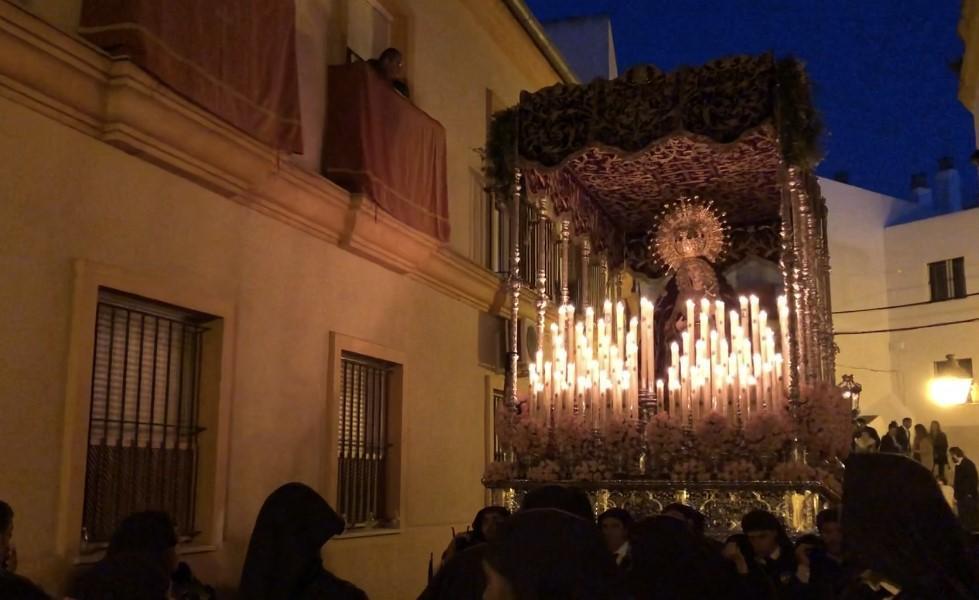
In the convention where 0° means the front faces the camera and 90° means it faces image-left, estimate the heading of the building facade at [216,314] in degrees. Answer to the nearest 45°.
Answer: approximately 315°

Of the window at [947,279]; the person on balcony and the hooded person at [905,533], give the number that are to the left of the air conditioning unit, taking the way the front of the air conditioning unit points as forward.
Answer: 1

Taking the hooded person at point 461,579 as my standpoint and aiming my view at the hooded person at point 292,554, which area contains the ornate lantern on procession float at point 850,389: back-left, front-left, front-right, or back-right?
back-right

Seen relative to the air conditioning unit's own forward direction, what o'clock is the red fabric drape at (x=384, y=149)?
The red fabric drape is roughly at 2 o'clock from the air conditioning unit.

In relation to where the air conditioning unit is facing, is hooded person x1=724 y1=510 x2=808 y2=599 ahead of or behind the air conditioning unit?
ahead

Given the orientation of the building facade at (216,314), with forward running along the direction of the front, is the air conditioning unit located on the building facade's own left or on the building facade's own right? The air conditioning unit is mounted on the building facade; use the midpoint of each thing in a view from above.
on the building facade's own left

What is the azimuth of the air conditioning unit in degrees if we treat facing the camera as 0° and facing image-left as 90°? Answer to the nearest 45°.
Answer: approximately 315°

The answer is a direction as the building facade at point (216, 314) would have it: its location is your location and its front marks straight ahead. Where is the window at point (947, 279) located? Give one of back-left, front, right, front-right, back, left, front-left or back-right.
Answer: left

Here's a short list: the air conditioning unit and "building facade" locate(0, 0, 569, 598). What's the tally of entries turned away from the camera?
0

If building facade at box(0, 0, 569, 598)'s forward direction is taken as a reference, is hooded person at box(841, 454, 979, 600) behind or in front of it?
in front

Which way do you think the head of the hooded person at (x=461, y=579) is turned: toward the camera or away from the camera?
away from the camera

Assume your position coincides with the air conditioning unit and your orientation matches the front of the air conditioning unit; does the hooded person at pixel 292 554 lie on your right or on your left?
on your right

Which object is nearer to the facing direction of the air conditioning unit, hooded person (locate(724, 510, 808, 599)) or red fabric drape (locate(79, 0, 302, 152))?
the hooded person
